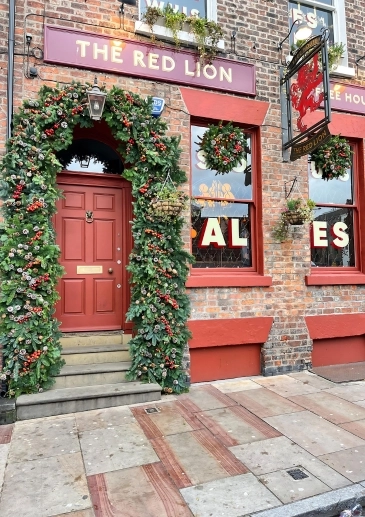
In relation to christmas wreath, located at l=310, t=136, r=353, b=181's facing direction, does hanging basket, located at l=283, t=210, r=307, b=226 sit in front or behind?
in front

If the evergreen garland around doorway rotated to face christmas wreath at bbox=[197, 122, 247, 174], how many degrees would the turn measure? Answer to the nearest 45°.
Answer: approximately 90° to its left

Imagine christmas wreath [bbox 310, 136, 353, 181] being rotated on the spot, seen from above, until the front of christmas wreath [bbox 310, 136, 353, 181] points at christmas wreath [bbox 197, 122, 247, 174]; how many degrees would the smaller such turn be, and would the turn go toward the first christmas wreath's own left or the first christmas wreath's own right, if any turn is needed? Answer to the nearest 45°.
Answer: approximately 45° to the first christmas wreath's own right

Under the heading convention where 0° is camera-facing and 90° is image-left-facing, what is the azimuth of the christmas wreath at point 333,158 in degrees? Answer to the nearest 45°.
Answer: approximately 0°

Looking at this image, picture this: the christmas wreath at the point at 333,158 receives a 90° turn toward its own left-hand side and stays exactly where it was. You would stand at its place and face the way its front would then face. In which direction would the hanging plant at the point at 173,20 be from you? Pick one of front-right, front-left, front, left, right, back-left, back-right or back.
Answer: back-right

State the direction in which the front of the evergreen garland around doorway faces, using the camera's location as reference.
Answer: facing the viewer

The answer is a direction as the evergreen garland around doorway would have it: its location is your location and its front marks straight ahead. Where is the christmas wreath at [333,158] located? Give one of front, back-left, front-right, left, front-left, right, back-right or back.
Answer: left

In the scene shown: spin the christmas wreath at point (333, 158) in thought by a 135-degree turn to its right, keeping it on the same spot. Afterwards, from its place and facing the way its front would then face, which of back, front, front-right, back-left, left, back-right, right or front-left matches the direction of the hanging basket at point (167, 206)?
left

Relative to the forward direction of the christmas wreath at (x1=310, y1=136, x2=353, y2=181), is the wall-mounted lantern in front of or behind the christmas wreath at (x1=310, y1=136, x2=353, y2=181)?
in front

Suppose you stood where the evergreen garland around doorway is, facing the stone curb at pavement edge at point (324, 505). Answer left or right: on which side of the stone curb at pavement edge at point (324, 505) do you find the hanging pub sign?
left

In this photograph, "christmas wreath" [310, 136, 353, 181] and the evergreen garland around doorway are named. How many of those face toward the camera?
2

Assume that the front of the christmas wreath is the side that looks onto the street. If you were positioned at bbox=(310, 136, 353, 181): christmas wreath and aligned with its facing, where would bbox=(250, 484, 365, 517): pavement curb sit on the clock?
The pavement curb is roughly at 12 o'clock from the christmas wreath.

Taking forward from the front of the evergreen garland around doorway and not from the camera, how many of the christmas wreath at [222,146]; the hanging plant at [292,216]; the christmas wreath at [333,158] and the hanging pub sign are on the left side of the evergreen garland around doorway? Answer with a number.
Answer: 4

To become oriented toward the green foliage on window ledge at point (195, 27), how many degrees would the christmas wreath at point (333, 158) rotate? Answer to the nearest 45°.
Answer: approximately 45° to its right

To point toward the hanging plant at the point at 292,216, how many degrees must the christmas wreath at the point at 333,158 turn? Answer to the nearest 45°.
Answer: approximately 45° to its right
